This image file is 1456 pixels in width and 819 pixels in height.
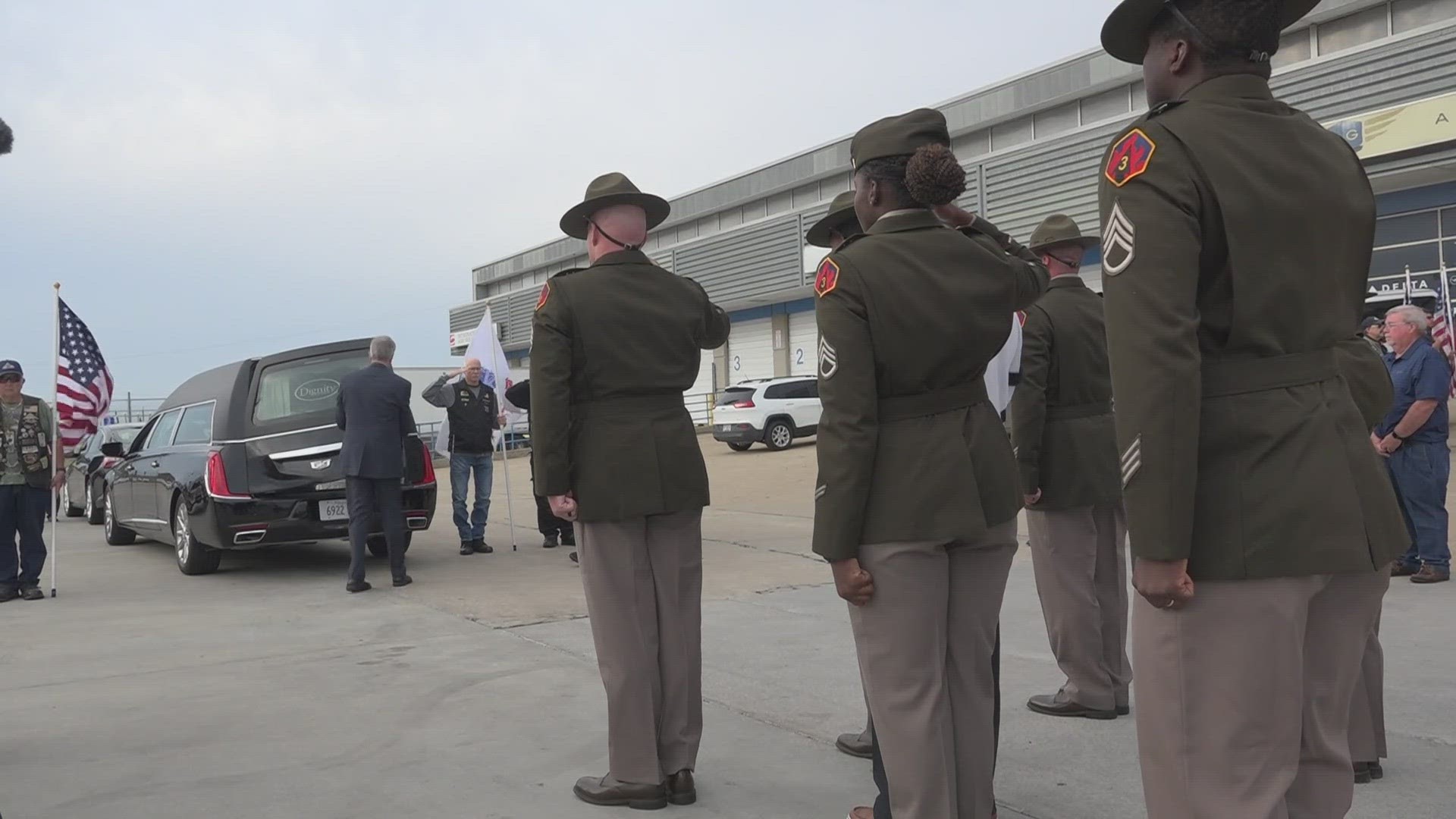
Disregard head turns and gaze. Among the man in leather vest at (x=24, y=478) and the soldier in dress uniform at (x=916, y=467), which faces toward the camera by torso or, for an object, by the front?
the man in leather vest

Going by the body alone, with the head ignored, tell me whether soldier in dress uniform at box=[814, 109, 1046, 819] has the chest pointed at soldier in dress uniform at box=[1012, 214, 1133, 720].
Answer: no

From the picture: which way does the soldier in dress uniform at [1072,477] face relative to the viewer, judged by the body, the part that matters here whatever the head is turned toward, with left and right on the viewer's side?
facing away from the viewer and to the left of the viewer

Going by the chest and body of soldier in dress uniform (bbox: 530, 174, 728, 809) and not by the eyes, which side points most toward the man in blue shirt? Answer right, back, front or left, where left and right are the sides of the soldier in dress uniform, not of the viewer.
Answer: right

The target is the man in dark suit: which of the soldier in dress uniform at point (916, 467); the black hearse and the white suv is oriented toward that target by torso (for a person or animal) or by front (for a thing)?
the soldier in dress uniform

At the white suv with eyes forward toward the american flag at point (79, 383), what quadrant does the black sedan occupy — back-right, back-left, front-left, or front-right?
front-right

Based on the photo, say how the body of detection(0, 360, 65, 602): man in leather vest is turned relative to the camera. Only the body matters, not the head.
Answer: toward the camera

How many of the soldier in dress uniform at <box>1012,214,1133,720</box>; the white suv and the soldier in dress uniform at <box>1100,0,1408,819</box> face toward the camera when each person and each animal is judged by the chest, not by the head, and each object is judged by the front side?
0

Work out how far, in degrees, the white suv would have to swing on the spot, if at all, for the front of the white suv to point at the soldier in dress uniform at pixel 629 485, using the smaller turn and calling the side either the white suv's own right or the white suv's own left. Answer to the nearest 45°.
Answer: approximately 135° to the white suv's own right

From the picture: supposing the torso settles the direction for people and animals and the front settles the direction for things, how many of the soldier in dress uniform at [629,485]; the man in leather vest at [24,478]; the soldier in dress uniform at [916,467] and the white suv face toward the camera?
1

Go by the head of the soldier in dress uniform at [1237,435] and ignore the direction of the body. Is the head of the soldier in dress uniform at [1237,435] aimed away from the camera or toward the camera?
away from the camera

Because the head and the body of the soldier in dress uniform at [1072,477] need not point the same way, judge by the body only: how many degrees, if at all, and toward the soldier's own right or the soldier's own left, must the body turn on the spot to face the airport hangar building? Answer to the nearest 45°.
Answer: approximately 45° to the soldier's own right

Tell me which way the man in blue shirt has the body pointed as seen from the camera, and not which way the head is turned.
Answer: to the viewer's left

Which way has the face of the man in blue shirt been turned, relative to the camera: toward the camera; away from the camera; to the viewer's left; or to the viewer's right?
to the viewer's left

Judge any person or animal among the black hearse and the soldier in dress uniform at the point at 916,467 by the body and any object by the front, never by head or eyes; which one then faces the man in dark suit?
the soldier in dress uniform

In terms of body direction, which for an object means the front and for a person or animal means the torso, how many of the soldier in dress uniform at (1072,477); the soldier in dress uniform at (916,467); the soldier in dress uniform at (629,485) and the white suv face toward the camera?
0

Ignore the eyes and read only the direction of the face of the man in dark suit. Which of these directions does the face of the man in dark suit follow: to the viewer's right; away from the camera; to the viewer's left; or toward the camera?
away from the camera

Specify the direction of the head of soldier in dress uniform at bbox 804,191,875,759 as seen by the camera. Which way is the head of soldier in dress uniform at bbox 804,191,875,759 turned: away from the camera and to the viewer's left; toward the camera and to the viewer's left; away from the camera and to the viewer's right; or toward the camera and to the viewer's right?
away from the camera and to the viewer's left
